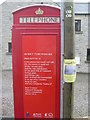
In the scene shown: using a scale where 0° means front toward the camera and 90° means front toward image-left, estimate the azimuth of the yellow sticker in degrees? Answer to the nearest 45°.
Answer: approximately 0°
